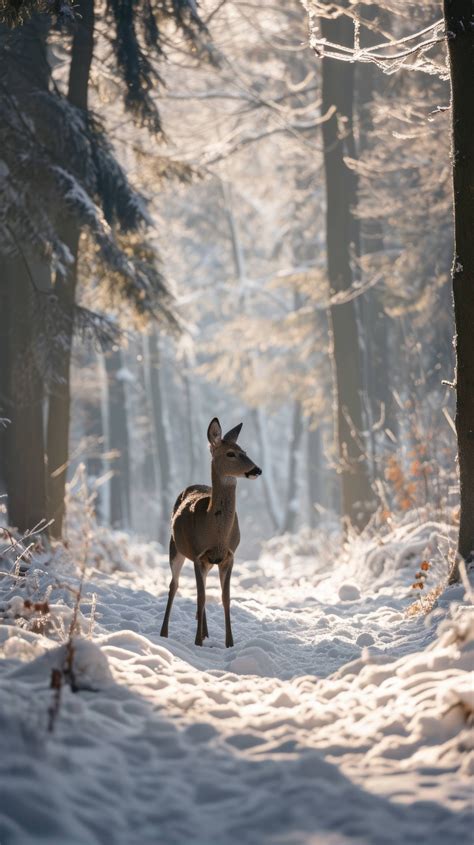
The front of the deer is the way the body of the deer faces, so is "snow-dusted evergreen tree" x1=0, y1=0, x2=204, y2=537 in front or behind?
behind

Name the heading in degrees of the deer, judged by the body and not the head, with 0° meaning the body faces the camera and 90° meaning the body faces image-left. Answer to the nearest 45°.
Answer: approximately 315°
